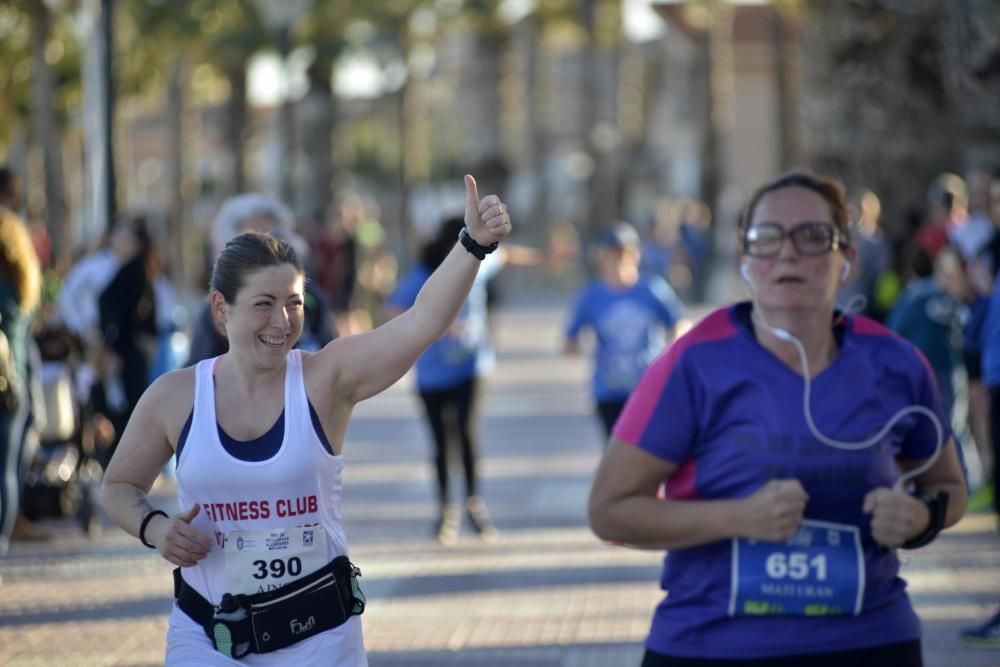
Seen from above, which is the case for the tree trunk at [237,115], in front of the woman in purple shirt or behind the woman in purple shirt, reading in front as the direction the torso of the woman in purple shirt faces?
behind

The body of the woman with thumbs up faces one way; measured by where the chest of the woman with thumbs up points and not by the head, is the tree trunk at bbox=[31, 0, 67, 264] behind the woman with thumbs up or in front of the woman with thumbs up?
behind

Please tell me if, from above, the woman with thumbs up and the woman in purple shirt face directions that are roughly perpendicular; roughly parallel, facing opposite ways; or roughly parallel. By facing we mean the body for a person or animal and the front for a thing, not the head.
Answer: roughly parallel

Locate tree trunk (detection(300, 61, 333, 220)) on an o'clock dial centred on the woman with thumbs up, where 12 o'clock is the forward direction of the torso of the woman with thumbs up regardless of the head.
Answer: The tree trunk is roughly at 6 o'clock from the woman with thumbs up.

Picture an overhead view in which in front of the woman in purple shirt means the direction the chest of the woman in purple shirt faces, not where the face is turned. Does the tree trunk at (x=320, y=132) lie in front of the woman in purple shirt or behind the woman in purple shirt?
behind

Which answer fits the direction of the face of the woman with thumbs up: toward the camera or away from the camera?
toward the camera

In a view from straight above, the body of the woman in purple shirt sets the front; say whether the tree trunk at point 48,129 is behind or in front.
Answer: behind

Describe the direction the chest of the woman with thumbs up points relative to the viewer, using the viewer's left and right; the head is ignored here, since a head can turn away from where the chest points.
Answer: facing the viewer

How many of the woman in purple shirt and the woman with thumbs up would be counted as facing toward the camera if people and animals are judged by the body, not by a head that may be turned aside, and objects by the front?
2

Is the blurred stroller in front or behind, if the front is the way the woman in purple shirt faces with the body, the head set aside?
behind

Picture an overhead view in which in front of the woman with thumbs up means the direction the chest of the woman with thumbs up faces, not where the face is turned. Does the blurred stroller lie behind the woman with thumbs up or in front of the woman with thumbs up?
behind

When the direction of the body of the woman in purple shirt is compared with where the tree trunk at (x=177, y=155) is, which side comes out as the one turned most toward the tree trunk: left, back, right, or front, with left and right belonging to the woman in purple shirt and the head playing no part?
back

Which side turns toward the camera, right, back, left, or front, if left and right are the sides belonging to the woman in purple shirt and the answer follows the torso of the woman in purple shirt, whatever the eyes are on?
front

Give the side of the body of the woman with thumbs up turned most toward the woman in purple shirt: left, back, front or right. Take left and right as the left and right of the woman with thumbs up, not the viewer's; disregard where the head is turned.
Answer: left
